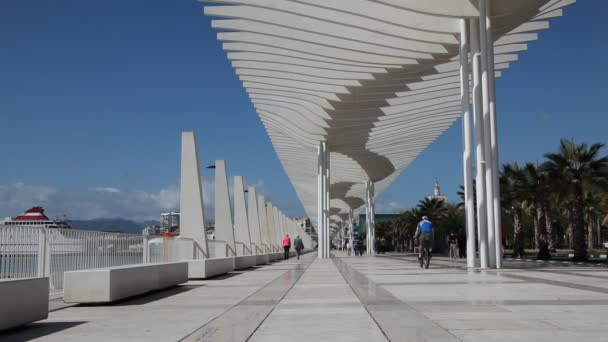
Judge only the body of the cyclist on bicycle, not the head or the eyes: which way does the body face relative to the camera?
away from the camera

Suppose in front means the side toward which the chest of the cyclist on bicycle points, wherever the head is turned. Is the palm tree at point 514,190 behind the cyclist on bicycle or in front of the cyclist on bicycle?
in front

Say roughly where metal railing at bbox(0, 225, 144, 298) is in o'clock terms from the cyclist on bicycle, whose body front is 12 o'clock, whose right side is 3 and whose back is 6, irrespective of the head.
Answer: The metal railing is roughly at 7 o'clock from the cyclist on bicycle.

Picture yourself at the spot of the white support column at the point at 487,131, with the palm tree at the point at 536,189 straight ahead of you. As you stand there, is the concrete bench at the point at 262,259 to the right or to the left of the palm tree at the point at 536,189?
left

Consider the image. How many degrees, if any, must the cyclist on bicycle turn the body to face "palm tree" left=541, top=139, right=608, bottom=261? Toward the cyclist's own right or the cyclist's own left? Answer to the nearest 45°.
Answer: approximately 45° to the cyclist's own right

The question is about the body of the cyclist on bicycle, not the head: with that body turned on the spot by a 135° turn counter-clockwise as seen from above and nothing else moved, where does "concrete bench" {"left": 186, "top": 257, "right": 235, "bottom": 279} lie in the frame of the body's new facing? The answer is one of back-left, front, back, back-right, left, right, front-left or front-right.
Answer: front

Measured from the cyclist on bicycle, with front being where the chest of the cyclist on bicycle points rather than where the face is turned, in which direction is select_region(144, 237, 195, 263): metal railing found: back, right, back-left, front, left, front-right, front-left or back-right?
back-left

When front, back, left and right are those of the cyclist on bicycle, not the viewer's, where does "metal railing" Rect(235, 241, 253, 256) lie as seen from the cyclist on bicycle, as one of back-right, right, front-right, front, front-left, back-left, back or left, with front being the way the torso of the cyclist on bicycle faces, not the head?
front-left

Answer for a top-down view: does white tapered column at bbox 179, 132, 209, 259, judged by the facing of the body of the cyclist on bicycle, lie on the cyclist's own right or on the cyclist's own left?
on the cyclist's own left

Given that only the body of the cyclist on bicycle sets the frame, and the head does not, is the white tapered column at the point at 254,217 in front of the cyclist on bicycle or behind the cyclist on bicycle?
in front

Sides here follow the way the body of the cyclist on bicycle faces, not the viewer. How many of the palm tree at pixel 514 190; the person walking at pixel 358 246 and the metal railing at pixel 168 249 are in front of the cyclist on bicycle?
2

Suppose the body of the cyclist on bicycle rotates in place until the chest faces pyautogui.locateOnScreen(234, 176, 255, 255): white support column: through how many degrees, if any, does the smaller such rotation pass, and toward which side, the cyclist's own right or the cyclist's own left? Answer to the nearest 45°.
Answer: approximately 45° to the cyclist's own left
